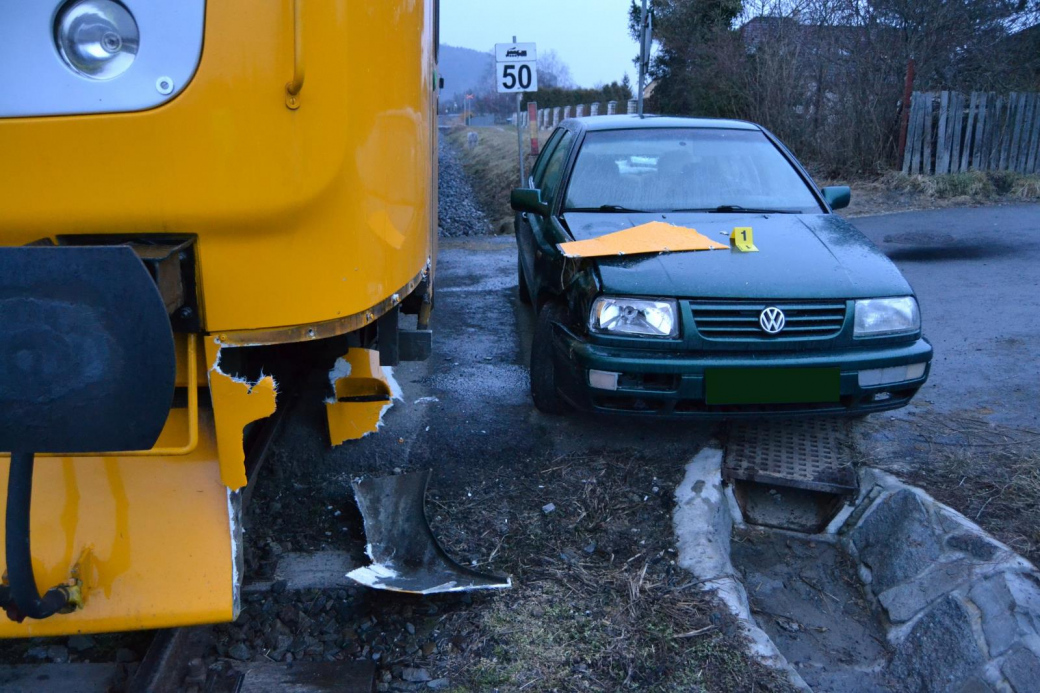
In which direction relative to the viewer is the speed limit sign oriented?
toward the camera

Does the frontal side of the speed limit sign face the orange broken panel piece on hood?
yes

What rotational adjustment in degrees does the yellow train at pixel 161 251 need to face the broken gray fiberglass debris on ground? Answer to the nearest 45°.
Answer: approximately 45° to its left

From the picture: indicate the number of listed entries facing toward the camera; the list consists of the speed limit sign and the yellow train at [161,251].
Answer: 2

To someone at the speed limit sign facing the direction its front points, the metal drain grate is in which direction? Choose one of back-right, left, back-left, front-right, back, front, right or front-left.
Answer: front

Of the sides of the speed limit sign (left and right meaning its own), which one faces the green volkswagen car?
front

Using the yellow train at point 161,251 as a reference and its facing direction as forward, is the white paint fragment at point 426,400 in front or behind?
behind

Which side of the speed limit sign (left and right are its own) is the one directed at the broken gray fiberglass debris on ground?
front

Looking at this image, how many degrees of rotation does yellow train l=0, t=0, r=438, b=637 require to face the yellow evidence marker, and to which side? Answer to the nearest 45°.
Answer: approximately 135° to its left

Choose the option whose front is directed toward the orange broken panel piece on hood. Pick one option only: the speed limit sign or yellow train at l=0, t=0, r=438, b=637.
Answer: the speed limit sign

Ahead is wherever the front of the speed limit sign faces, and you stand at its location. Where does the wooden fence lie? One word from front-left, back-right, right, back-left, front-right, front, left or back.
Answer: left

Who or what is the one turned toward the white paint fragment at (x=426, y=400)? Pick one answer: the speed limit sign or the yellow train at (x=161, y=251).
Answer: the speed limit sign

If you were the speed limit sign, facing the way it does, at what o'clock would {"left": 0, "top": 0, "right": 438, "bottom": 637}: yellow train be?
The yellow train is roughly at 12 o'clock from the speed limit sign.
